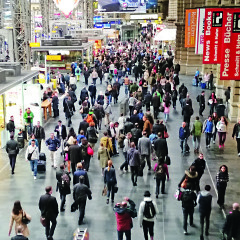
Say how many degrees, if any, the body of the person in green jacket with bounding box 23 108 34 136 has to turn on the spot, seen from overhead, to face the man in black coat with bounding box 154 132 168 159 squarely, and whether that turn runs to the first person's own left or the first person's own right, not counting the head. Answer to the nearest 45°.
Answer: approximately 45° to the first person's own left

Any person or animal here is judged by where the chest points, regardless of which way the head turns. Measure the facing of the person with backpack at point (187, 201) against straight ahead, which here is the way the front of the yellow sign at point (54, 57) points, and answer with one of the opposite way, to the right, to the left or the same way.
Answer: the opposite way

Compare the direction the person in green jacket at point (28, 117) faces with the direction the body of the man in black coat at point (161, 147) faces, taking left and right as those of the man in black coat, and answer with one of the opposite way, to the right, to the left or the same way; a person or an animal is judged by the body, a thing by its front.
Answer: the opposite way

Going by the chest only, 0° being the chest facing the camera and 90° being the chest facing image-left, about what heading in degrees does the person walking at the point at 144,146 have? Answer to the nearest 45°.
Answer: approximately 180°

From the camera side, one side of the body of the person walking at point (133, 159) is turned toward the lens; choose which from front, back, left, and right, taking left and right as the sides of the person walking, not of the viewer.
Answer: back

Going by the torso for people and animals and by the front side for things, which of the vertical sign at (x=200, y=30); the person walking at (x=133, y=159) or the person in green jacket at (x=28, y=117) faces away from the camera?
the person walking

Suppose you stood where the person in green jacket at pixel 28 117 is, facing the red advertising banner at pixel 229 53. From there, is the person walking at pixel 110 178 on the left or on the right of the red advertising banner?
right

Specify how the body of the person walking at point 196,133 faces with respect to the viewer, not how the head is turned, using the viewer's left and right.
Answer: facing away from the viewer

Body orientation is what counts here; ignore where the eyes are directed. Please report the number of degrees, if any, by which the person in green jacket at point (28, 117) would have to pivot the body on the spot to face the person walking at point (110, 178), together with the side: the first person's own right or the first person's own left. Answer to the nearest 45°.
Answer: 0° — they already face them

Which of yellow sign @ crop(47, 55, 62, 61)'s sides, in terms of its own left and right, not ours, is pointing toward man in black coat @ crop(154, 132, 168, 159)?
front

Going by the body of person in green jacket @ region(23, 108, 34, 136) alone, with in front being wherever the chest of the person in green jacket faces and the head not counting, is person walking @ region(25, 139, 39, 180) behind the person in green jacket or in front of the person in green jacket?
in front

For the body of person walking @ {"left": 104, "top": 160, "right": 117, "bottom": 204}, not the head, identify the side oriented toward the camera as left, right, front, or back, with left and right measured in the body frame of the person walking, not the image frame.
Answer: back
